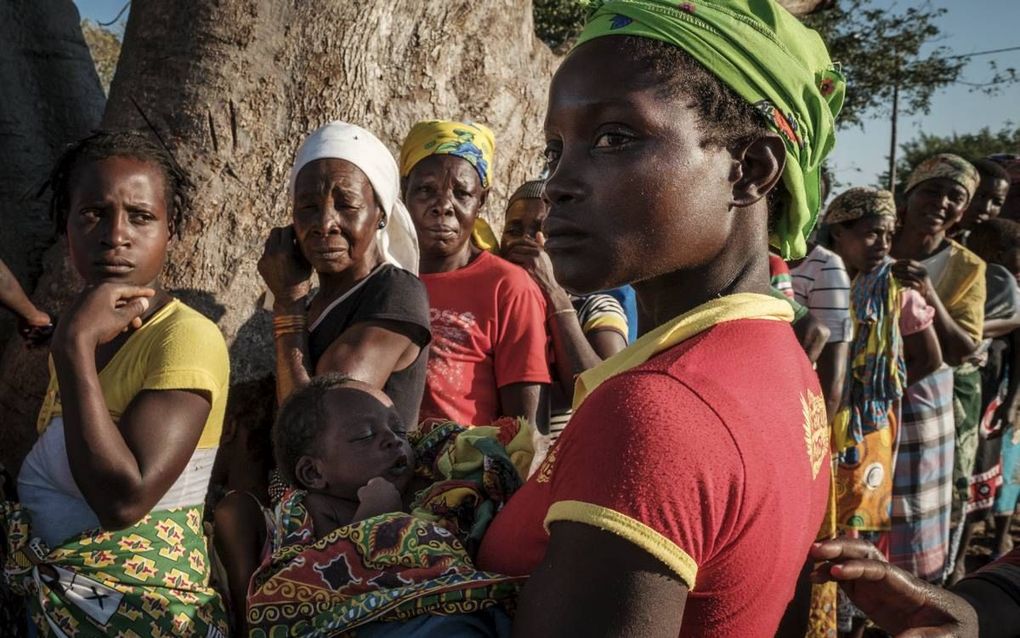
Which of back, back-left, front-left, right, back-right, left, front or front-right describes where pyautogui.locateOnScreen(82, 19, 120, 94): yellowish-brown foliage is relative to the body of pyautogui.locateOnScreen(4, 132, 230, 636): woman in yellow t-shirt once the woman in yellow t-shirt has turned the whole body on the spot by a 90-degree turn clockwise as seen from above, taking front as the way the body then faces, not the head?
front-right

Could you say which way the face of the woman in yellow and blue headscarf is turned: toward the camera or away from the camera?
toward the camera

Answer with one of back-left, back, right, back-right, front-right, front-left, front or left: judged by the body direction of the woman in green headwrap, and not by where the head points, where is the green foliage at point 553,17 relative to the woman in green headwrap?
right

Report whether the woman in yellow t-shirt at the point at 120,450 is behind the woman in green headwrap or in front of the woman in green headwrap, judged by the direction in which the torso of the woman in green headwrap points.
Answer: in front

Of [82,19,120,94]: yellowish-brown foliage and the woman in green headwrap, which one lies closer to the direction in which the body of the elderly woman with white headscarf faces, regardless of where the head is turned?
the woman in green headwrap

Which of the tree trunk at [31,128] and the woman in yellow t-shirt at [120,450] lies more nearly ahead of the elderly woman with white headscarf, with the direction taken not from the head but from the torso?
the woman in yellow t-shirt

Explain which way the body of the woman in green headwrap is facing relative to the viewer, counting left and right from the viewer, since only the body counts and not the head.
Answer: facing to the left of the viewer

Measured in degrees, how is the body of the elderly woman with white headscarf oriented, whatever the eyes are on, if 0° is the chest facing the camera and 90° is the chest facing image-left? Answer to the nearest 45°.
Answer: approximately 45°

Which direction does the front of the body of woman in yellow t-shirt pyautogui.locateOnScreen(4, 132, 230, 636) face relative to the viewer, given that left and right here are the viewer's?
facing the viewer and to the left of the viewer

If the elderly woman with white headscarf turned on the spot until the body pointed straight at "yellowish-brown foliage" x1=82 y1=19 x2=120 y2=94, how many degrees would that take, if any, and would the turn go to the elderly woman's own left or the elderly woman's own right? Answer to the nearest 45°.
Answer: approximately 135° to the elderly woman's own right

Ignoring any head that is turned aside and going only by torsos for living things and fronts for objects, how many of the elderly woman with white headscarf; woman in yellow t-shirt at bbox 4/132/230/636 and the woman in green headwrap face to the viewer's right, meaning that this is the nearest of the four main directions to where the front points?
0

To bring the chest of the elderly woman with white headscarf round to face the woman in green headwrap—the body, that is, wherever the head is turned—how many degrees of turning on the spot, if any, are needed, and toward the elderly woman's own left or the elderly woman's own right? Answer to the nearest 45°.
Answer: approximately 45° to the elderly woman's own left
